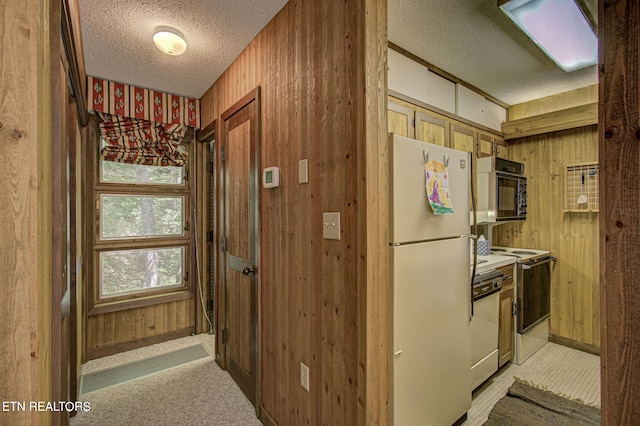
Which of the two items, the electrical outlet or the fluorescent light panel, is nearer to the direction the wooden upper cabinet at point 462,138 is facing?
the fluorescent light panel

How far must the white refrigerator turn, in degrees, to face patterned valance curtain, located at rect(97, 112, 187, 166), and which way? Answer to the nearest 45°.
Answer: approximately 135° to its right

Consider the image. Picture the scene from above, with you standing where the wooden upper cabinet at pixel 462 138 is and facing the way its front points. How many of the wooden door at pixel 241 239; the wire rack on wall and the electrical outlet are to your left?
1

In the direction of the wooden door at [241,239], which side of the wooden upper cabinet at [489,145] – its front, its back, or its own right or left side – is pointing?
right

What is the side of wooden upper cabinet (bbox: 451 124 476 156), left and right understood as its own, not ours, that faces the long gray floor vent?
right

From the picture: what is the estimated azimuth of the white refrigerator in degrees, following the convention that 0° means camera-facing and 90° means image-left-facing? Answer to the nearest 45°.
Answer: approximately 315°

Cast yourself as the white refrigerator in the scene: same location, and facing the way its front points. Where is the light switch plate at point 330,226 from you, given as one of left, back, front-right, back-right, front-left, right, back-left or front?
right

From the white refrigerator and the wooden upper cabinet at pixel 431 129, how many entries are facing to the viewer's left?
0

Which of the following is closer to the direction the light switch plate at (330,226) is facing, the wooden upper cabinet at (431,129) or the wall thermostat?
the wall thermostat

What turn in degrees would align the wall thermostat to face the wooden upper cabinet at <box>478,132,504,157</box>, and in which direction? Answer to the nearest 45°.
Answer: approximately 135° to its left

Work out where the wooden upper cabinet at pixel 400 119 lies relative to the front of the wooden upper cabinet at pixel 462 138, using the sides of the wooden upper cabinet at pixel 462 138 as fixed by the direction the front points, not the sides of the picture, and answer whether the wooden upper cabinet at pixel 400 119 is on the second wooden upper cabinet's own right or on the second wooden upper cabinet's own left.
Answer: on the second wooden upper cabinet's own right
